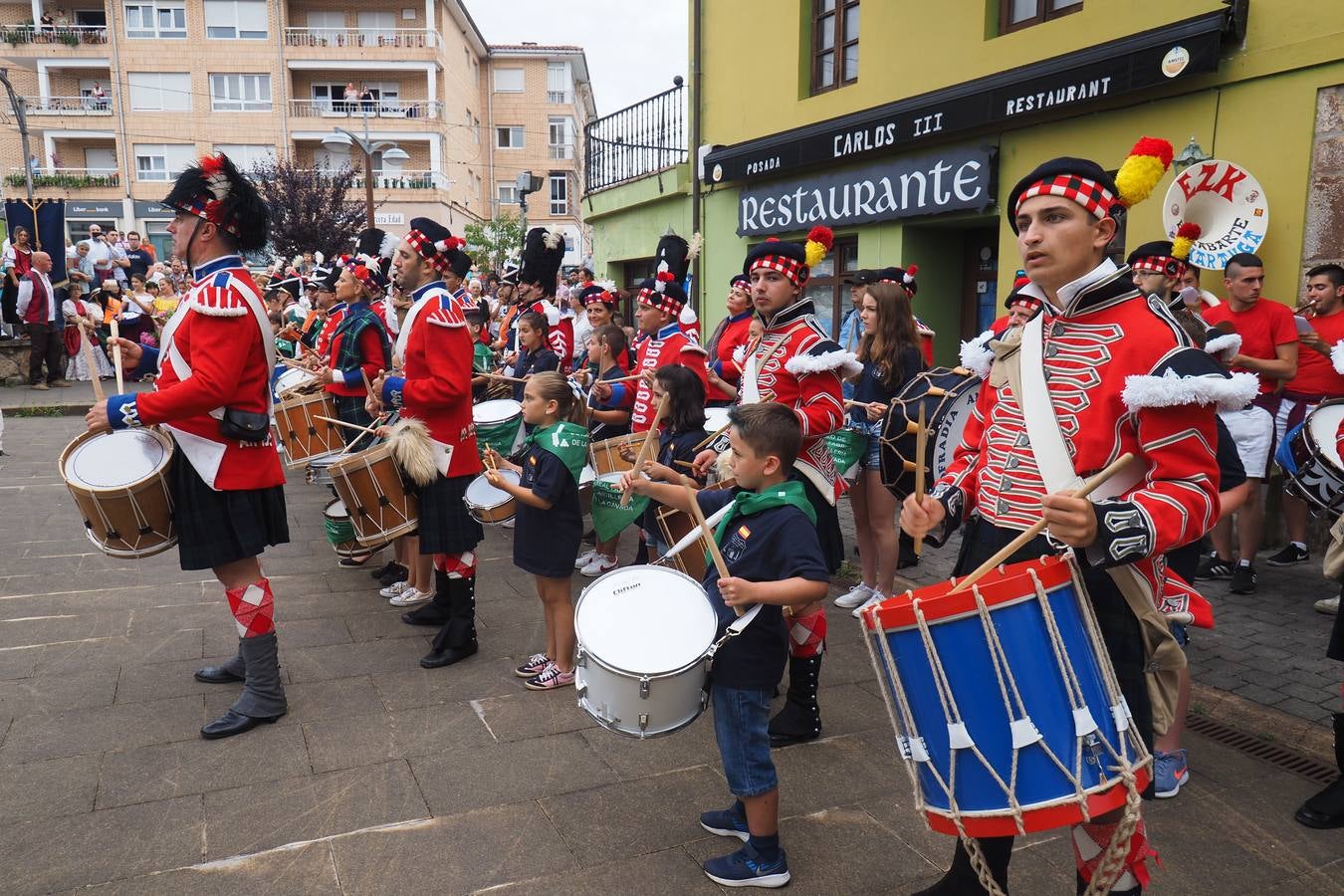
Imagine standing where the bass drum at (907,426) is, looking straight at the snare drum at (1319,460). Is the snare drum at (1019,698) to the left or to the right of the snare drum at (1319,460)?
right

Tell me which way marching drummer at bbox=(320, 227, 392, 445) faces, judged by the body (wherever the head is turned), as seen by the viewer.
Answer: to the viewer's left

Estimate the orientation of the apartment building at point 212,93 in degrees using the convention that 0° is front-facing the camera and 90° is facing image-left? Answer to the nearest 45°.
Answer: approximately 0°

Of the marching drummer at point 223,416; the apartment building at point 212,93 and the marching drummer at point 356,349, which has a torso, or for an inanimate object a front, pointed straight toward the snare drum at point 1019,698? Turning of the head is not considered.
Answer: the apartment building

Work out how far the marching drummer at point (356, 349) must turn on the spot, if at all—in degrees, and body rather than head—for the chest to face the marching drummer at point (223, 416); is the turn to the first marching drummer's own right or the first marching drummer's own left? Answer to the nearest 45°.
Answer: approximately 90° to the first marching drummer's own left

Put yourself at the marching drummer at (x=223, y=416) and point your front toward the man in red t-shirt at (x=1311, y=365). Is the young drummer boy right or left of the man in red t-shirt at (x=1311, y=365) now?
right

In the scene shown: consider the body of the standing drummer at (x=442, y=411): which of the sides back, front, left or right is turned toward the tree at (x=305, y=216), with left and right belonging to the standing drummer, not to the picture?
right

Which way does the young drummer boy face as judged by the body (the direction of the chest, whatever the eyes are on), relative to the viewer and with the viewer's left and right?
facing to the left of the viewer

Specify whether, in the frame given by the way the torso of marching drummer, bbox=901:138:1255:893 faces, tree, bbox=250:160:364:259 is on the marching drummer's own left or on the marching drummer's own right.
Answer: on the marching drummer's own right

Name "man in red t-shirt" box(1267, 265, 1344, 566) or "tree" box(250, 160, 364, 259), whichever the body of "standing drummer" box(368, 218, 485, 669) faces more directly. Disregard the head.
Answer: the tree

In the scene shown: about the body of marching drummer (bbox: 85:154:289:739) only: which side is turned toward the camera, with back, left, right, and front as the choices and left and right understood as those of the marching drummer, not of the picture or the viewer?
left
